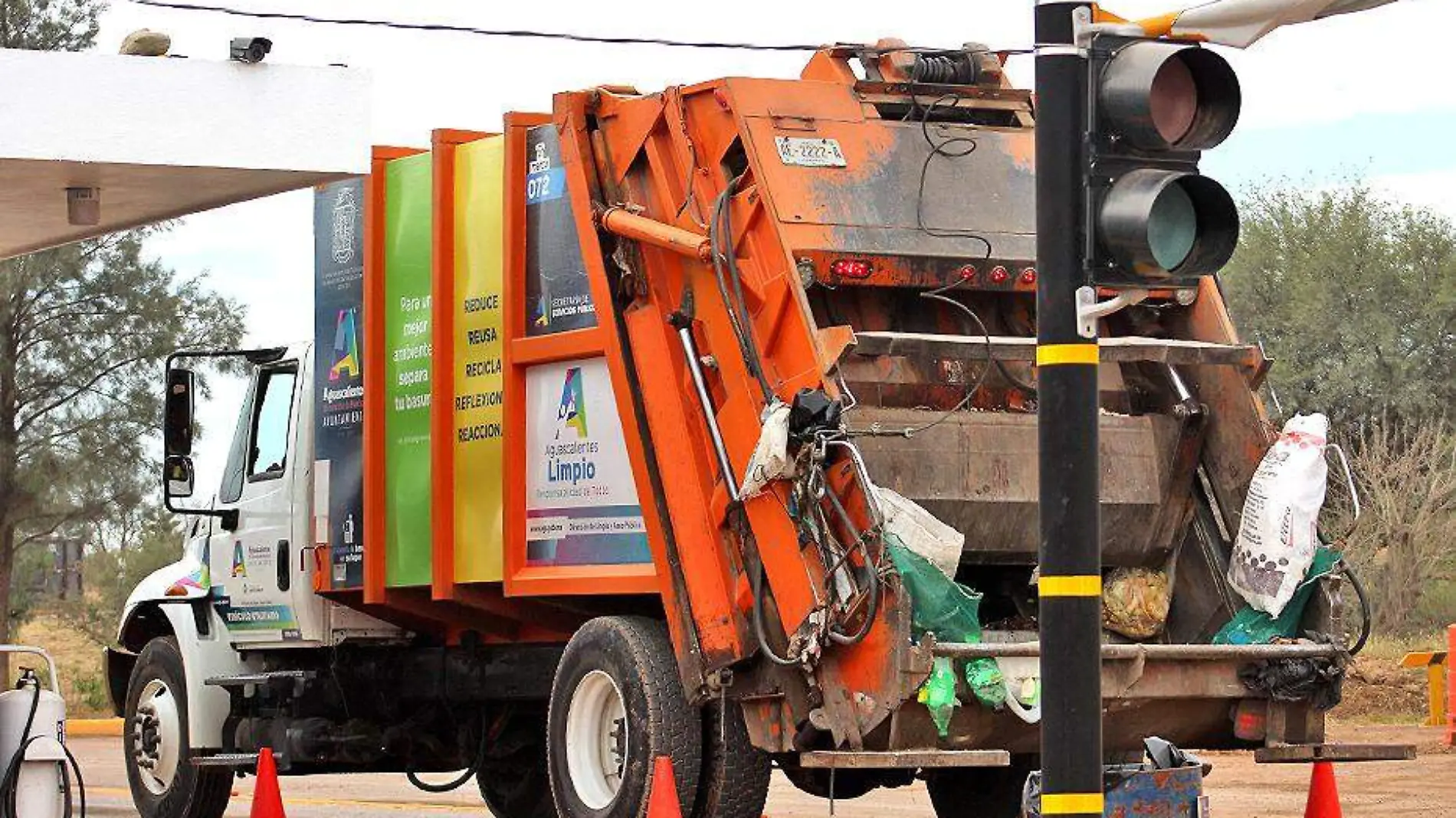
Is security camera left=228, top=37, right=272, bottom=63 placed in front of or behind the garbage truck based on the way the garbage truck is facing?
in front

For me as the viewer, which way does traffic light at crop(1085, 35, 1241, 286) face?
facing the viewer and to the right of the viewer

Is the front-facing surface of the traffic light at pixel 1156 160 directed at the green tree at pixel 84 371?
no

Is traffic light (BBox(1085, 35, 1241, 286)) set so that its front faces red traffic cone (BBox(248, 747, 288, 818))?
no

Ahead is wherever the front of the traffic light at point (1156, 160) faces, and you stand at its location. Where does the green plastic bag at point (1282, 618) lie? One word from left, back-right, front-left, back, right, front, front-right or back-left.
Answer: back-left

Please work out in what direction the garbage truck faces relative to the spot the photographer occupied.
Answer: facing away from the viewer and to the left of the viewer

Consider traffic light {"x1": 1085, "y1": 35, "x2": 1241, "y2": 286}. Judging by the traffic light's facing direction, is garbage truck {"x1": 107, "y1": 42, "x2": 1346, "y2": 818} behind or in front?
behind

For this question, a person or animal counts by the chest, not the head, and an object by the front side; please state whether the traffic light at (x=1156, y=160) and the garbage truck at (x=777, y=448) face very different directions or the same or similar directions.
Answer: very different directions

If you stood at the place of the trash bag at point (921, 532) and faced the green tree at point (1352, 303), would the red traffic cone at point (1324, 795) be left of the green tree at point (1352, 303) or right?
right

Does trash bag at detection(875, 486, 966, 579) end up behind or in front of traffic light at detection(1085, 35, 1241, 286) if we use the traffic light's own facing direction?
behind

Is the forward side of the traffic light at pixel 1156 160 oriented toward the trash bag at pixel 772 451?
no
